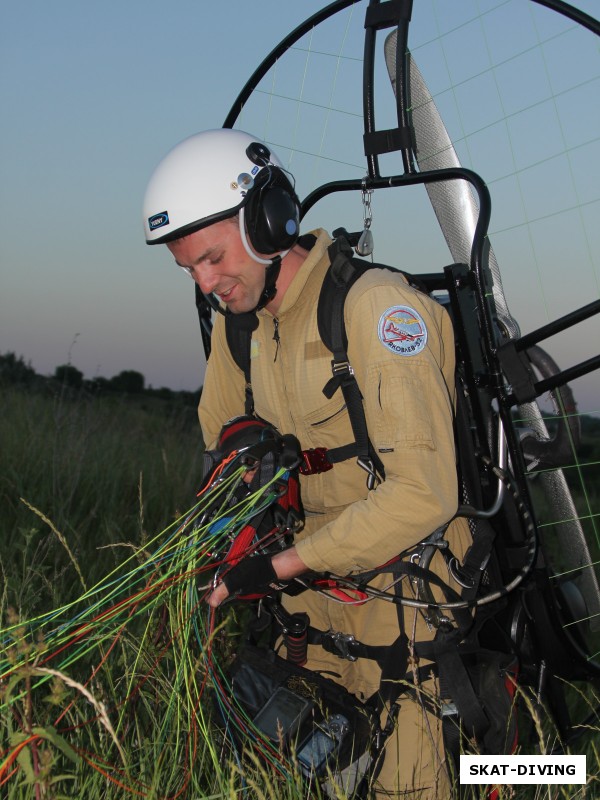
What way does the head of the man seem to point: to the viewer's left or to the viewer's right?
to the viewer's left
